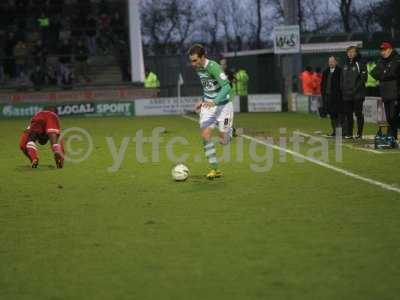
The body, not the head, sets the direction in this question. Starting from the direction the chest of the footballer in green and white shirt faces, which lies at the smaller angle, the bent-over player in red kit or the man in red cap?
the bent-over player in red kit

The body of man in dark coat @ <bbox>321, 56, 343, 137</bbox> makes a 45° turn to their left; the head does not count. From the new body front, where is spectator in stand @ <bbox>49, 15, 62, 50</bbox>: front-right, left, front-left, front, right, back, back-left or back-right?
back-right

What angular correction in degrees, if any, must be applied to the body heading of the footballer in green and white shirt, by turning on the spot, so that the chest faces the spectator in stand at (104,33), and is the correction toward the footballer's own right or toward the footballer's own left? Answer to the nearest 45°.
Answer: approximately 135° to the footballer's own right

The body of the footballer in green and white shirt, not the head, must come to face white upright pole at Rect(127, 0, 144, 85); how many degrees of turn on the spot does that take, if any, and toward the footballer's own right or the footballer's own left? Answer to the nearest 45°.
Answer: approximately 135° to the footballer's own right

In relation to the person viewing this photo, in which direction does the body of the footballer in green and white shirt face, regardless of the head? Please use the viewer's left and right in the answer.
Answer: facing the viewer and to the left of the viewer

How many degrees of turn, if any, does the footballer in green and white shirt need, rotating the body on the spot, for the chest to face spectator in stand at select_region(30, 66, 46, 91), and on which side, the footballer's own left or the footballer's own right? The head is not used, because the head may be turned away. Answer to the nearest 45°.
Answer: approximately 135° to the footballer's own right

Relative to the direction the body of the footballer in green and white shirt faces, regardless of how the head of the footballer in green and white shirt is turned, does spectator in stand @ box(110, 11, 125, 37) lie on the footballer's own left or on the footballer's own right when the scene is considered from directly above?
on the footballer's own right

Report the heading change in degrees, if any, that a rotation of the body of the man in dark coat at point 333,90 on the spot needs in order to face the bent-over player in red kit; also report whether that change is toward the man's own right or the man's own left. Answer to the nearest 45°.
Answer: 0° — they already face them

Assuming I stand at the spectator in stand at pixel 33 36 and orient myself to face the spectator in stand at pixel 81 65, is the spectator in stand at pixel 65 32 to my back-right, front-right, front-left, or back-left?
front-left

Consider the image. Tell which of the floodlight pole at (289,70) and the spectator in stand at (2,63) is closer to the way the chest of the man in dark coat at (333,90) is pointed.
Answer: the spectator in stand

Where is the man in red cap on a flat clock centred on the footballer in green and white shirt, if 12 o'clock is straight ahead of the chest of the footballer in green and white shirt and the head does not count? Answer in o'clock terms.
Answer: The man in red cap is roughly at 6 o'clock from the footballer in green and white shirt.

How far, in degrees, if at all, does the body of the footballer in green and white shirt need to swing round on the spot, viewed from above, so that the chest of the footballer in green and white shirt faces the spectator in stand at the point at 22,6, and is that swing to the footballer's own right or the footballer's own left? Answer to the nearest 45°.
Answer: approximately 135° to the footballer's own right

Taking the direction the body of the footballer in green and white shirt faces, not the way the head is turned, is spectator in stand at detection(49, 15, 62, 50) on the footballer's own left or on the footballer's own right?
on the footballer's own right
